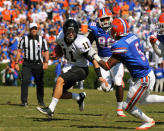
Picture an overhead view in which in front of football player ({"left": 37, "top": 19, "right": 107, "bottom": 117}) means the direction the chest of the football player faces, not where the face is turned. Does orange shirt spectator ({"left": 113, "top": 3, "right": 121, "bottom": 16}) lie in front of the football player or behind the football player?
behind

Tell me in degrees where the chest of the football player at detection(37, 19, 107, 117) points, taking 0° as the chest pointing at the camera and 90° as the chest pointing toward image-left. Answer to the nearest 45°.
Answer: approximately 45°

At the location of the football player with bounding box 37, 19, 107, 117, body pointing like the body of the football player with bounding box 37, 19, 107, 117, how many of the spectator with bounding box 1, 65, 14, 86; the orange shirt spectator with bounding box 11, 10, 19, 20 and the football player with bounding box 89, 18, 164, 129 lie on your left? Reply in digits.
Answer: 1

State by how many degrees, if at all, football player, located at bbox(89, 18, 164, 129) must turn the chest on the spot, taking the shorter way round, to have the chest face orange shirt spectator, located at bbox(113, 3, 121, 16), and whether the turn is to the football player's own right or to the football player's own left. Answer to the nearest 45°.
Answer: approximately 45° to the football player's own right

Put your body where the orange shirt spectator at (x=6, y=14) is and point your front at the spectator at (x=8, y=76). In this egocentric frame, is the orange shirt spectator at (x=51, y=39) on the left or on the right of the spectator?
left

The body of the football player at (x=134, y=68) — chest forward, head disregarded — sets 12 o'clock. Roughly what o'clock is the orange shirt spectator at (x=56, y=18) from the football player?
The orange shirt spectator is roughly at 1 o'clock from the football player.

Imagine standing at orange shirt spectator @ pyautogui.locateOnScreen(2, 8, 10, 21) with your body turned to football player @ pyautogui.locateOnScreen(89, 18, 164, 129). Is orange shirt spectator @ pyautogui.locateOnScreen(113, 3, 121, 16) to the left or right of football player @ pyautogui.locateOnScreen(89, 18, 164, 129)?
left

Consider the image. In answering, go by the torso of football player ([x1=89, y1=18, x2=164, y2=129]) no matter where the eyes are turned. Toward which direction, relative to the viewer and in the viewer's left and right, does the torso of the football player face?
facing away from the viewer and to the left of the viewer

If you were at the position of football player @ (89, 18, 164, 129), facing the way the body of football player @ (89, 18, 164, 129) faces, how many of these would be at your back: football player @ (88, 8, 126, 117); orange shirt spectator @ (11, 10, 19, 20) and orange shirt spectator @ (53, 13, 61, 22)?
0

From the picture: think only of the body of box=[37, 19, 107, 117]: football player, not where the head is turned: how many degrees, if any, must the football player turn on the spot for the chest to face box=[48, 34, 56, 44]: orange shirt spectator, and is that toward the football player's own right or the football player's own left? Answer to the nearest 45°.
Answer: approximately 135° to the football player's own right

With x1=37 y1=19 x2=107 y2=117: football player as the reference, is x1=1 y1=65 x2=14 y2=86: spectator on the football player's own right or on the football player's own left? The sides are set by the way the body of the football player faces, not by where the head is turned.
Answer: on the football player's own right
